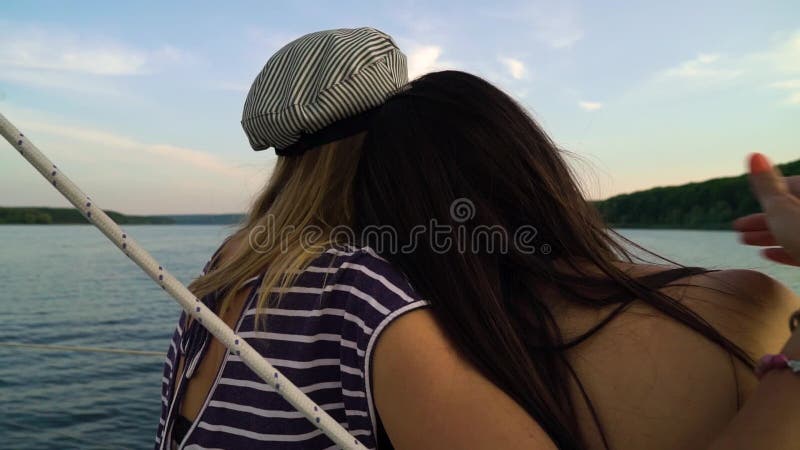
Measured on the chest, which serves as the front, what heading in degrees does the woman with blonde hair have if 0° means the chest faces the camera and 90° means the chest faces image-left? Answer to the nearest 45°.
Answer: approximately 180°

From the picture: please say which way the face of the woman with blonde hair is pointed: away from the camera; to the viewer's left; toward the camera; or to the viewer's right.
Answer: away from the camera
